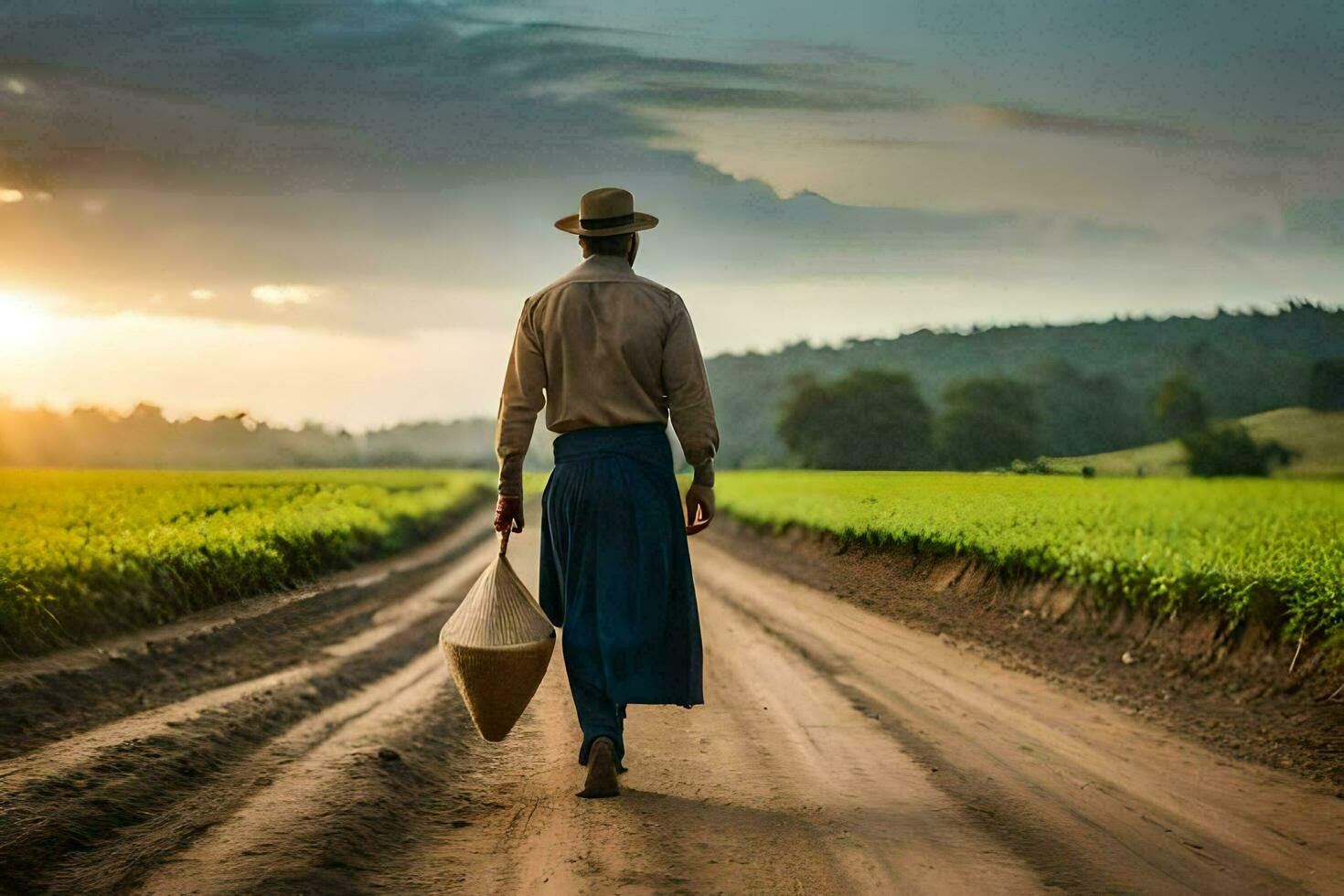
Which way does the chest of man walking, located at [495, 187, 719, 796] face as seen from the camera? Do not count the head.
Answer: away from the camera

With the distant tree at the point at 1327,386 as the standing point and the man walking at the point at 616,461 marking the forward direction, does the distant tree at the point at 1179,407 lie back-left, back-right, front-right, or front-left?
front-right

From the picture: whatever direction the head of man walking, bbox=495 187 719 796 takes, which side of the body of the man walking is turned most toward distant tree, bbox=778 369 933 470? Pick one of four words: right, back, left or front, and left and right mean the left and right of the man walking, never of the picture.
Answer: front

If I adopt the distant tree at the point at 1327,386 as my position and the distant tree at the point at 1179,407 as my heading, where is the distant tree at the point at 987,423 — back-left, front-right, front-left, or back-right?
front-right

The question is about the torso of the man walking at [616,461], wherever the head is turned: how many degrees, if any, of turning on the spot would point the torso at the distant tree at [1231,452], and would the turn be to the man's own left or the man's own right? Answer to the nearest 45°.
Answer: approximately 45° to the man's own right

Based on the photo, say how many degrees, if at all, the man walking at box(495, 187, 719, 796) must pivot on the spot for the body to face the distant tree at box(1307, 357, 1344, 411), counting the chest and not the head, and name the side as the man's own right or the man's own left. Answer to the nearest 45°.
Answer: approximately 45° to the man's own right

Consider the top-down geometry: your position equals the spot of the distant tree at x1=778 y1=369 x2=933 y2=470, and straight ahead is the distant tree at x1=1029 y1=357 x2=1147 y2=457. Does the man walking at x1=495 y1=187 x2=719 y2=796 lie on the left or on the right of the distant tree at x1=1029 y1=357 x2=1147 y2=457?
right

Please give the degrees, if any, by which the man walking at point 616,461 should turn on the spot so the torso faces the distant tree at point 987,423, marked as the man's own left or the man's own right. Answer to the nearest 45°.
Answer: approximately 45° to the man's own right

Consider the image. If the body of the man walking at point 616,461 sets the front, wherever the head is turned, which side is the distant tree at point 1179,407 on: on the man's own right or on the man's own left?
on the man's own right
